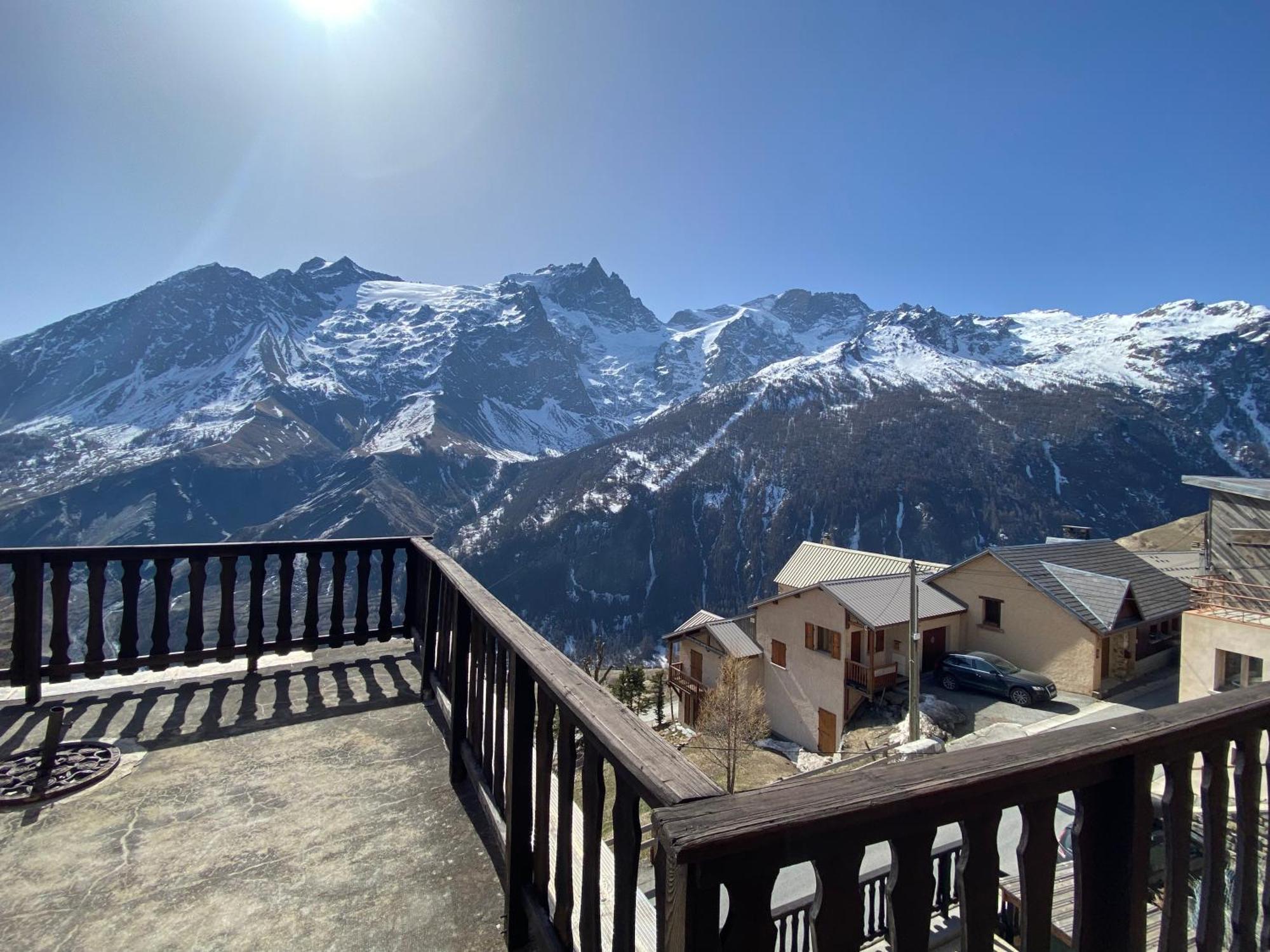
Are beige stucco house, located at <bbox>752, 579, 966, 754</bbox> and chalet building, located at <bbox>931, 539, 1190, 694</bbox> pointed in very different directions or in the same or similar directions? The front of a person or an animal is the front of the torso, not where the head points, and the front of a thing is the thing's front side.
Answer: same or similar directions

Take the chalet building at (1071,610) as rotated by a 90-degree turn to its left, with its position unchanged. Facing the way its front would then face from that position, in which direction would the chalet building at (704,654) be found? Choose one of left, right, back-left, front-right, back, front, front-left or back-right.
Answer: back-left

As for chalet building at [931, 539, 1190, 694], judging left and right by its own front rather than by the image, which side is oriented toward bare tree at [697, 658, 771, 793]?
right

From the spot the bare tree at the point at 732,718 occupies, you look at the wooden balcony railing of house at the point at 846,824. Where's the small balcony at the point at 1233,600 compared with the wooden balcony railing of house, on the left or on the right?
left

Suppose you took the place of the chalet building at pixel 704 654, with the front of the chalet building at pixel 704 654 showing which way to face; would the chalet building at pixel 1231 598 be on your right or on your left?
on your left

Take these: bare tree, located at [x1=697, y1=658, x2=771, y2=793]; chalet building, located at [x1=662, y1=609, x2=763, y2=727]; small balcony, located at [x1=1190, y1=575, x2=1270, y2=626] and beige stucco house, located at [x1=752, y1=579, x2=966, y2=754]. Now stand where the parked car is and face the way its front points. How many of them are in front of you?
1

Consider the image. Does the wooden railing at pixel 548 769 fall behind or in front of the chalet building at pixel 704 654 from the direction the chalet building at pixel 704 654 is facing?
in front

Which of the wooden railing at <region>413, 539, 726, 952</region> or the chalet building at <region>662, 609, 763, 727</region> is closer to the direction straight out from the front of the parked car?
the wooden railing

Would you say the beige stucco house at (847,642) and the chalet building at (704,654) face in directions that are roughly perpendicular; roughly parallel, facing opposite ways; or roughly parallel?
roughly perpendicular

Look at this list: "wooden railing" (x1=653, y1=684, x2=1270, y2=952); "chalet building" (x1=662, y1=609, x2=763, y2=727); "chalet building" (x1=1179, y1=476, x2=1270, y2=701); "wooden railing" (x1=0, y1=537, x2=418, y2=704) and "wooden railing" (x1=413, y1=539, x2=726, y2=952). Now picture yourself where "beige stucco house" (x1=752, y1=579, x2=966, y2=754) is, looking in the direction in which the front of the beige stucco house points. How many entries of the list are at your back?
1

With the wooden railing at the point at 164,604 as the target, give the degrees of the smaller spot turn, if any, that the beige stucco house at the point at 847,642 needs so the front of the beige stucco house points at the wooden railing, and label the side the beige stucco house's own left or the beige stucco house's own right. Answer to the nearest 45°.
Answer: approximately 45° to the beige stucco house's own right

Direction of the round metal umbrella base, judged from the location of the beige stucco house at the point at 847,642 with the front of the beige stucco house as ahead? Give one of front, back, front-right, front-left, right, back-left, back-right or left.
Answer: front-right

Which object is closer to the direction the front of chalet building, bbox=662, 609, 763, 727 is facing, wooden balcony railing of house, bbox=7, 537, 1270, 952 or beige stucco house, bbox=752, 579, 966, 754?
the wooden balcony railing of house
